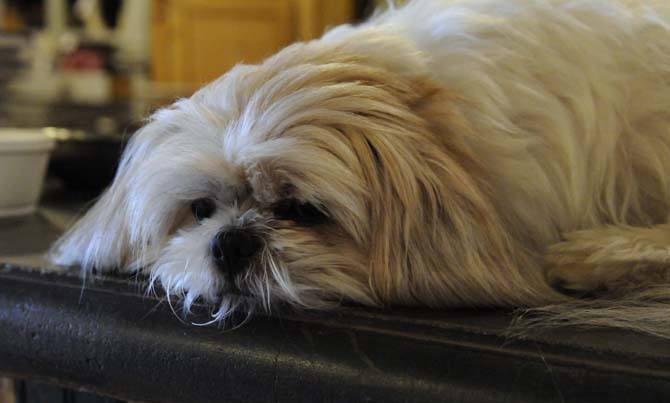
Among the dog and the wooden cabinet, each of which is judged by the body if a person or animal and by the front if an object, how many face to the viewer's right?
0

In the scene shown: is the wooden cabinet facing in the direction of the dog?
yes

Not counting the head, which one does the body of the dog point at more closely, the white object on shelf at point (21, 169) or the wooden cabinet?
the white object on shelf

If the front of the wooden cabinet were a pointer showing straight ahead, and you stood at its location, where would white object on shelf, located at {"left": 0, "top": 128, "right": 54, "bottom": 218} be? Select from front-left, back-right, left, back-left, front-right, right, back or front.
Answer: front

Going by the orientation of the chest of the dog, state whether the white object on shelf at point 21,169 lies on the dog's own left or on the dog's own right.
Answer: on the dog's own right

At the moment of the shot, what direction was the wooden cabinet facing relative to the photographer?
facing the viewer

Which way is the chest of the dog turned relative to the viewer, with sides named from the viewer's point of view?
facing the viewer and to the left of the viewer

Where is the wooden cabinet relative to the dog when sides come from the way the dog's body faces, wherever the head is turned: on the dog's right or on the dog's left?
on the dog's right
